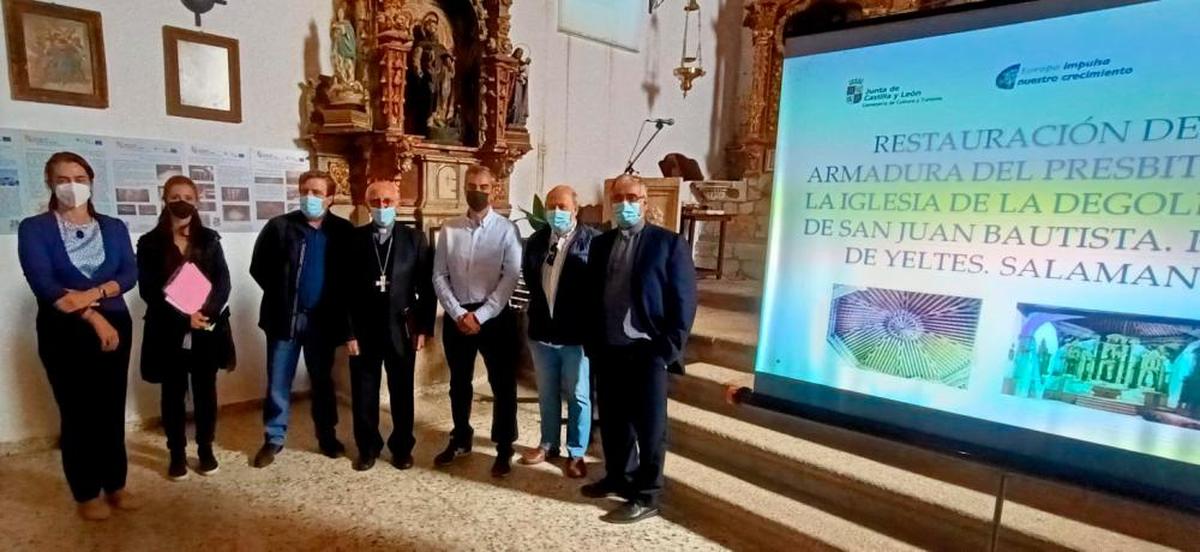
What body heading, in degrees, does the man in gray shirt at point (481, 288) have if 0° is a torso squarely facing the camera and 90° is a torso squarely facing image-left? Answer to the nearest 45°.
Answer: approximately 0°

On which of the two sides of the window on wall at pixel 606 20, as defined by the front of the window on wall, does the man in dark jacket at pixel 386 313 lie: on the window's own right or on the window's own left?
on the window's own right

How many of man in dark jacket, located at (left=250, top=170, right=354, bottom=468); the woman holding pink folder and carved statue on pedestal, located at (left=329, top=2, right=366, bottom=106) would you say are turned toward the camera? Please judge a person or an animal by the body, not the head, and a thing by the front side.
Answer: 3

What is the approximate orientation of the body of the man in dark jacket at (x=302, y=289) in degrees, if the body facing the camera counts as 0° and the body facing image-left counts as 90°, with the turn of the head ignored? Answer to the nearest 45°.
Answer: approximately 0°

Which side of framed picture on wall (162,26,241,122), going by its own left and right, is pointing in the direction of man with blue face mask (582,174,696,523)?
front

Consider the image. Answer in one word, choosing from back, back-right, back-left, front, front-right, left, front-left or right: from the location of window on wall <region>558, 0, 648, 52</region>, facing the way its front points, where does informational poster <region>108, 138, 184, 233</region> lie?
right

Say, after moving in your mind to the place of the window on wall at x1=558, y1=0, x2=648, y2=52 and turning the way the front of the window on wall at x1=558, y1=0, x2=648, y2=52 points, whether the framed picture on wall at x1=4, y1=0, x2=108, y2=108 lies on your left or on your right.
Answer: on your right

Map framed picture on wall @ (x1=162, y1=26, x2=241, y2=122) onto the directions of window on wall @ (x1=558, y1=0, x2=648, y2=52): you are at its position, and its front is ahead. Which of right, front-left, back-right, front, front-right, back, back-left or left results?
right
